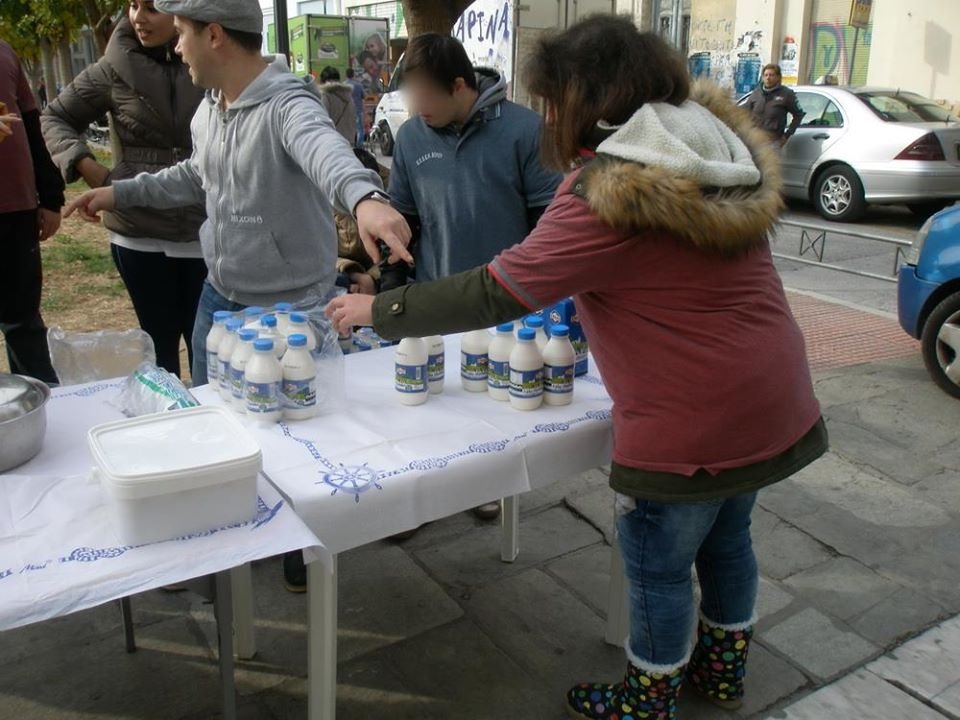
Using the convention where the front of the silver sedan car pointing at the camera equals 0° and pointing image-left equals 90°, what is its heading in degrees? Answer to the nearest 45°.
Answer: approximately 135°

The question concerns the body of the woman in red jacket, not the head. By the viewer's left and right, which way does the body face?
facing away from the viewer and to the left of the viewer

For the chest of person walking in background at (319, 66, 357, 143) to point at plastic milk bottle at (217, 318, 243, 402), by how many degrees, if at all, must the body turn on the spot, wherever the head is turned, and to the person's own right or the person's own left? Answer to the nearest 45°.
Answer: approximately 180°

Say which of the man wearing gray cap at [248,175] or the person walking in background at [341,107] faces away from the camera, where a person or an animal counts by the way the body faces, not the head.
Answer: the person walking in background

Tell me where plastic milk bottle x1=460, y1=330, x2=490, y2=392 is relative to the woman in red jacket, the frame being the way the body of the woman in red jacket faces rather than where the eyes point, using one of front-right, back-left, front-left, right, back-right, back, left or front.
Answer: front

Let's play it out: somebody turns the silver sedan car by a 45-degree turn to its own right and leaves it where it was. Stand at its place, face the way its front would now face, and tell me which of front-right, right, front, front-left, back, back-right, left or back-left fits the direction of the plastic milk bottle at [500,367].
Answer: back

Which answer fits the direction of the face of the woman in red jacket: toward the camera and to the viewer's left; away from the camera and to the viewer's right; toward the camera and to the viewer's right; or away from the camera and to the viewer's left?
away from the camera and to the viewer's left

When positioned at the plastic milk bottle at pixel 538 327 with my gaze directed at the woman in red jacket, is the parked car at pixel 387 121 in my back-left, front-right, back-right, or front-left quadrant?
back-left

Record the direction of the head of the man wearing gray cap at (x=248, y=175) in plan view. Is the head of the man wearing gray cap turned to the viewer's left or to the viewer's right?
to the viewer's left

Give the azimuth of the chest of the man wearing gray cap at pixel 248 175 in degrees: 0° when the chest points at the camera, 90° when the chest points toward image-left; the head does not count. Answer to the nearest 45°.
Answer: approximately 45°

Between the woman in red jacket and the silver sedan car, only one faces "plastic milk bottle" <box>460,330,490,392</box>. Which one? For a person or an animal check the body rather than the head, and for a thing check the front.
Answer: the woman in red jacket

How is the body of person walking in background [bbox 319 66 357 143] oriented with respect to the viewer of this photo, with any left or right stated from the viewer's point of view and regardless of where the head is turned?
facing away from the viewer
